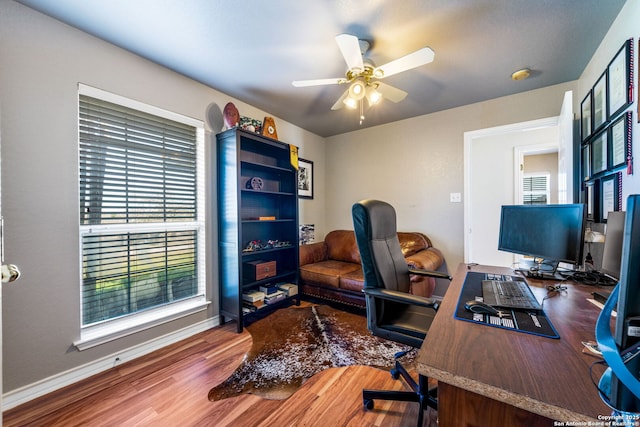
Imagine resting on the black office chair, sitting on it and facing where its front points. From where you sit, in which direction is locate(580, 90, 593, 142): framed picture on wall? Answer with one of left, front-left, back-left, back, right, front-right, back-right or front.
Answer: left

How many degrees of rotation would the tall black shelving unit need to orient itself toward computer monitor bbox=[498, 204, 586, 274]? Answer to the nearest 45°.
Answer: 0° — it already faces it

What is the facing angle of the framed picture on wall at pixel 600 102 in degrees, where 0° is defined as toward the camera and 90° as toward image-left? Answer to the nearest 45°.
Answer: approximately 90°

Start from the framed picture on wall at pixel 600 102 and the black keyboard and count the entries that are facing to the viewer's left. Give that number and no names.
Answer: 2

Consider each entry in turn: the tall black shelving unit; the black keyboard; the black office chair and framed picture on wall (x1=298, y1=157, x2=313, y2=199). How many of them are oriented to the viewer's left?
1

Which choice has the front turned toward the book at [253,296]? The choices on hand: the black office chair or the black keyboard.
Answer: the black keyboard

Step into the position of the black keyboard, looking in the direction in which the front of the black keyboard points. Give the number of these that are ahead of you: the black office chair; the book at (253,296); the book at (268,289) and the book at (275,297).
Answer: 4

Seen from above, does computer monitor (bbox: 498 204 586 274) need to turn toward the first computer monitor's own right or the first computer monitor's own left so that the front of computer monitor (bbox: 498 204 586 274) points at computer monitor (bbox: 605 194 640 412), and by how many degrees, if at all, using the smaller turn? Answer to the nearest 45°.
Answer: approximately 45° to the first computer monitor's own left

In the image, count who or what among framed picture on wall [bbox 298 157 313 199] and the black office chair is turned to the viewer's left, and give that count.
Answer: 0

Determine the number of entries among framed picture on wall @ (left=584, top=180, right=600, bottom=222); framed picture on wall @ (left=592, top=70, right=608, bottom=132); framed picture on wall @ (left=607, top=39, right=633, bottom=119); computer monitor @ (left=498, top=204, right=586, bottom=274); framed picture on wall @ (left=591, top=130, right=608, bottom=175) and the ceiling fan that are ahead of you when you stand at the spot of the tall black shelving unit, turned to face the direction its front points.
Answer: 6
